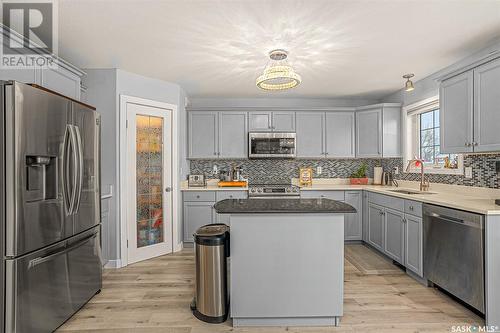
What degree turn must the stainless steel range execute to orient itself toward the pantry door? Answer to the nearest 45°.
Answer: approximately 90° to its right

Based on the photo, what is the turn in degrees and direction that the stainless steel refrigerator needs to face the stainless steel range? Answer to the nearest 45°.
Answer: approximately 45° to its left

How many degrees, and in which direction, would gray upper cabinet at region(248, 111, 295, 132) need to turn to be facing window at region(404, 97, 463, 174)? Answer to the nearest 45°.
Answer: approximately 90° to its left

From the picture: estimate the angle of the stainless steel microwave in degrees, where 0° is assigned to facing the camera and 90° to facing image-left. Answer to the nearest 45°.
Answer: approximately 0°

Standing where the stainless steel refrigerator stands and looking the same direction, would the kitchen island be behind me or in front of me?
in front

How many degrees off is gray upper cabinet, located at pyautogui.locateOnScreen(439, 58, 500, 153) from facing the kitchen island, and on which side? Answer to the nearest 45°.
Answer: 0° — it already faces it

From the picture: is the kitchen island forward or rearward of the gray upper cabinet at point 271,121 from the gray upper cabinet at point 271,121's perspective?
forward

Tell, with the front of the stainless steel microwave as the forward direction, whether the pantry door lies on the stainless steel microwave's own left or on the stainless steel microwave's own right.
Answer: on the stainless steel microwave's own right

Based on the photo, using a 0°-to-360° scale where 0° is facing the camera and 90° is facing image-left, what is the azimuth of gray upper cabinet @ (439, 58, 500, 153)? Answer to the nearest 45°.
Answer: approximately 45°

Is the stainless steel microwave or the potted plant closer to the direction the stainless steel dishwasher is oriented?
the stainless steel microwave

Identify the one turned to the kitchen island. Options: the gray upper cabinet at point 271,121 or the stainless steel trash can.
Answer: the gray upper cabinet
